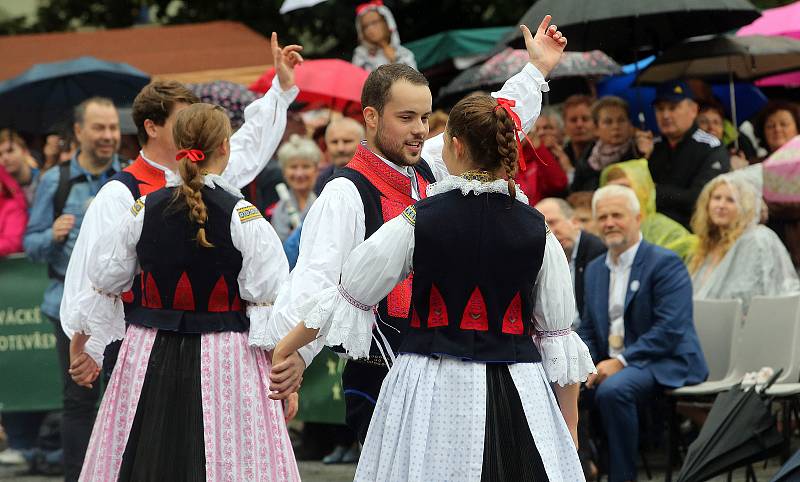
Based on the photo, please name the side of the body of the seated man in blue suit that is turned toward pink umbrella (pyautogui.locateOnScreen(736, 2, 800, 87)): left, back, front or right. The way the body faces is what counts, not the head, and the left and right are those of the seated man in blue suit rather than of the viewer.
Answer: back

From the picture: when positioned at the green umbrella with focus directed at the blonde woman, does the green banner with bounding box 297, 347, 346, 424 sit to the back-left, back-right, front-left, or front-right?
front-right

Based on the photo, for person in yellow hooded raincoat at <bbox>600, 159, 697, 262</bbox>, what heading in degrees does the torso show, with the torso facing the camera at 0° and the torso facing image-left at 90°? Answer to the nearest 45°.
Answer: approximately 45°

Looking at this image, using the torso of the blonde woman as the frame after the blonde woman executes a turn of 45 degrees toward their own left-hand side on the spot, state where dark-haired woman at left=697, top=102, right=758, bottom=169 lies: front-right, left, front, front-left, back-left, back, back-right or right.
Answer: back

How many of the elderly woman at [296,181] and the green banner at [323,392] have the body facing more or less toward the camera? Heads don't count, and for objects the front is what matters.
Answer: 2

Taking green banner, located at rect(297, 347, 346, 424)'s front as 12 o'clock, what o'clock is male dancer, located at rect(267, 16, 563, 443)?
The male dancer is roughly at 12 o'clock from the green banner.

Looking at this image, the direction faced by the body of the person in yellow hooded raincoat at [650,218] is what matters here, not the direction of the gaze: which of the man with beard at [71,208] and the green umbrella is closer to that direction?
the man with beard

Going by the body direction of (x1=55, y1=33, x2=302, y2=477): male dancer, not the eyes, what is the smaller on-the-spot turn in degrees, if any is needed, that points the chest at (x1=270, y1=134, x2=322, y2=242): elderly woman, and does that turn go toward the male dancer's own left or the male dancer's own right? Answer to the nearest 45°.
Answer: approximately 135° to the male dancer's own left

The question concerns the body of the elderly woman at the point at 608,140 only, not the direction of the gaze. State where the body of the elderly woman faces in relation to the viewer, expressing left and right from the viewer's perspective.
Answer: facing the viewer

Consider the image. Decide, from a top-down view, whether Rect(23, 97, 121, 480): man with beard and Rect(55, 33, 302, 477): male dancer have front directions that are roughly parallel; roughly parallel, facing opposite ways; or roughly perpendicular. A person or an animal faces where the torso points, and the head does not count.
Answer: roughly parallel

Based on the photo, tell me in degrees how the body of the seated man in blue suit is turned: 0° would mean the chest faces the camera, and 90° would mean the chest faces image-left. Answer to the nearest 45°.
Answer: approximately 45°
